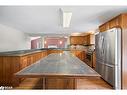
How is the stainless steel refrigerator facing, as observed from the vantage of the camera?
facing the viewer and to the left of the viewer
